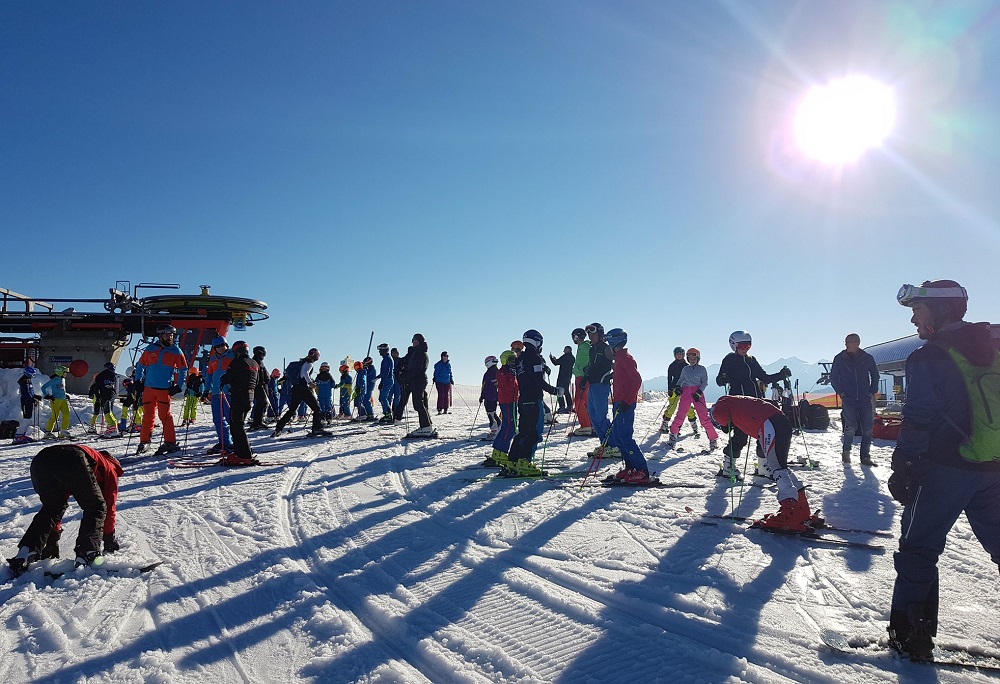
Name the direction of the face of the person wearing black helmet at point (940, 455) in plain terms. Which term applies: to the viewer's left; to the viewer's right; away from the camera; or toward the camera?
to the viewer's left

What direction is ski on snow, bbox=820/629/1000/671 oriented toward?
to the viewer's left

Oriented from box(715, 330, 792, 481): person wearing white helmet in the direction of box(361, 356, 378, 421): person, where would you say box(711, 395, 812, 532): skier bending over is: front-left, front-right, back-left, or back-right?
back-left

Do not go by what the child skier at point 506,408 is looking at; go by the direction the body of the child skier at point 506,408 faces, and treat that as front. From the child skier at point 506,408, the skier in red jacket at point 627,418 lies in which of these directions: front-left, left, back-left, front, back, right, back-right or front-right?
front-right

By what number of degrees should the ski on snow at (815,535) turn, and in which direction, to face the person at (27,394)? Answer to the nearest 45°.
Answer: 0° — it already faces them

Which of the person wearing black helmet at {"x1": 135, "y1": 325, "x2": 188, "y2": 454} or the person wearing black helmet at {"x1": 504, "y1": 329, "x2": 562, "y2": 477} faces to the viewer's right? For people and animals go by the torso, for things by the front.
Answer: the person wearing black helmet at {"x1": 504, "y1": 329, "x2": 562, "y2": 477}

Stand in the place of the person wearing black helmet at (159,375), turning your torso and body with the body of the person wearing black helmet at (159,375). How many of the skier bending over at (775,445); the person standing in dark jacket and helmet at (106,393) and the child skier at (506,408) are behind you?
1

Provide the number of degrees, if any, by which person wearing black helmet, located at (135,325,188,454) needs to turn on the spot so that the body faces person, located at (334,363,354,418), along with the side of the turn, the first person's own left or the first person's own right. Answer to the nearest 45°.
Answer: approximately 135° to the first person's own left

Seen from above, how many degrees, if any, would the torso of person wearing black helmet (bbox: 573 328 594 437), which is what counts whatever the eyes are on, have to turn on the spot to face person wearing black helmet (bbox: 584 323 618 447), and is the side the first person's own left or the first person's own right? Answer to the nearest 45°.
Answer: approximately 90° to the first person's own left

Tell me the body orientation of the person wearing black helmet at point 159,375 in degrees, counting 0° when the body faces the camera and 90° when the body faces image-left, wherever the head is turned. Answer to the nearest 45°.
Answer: approximately 0°

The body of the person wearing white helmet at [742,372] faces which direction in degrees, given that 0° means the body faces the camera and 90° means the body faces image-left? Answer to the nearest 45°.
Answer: approximately 315°
